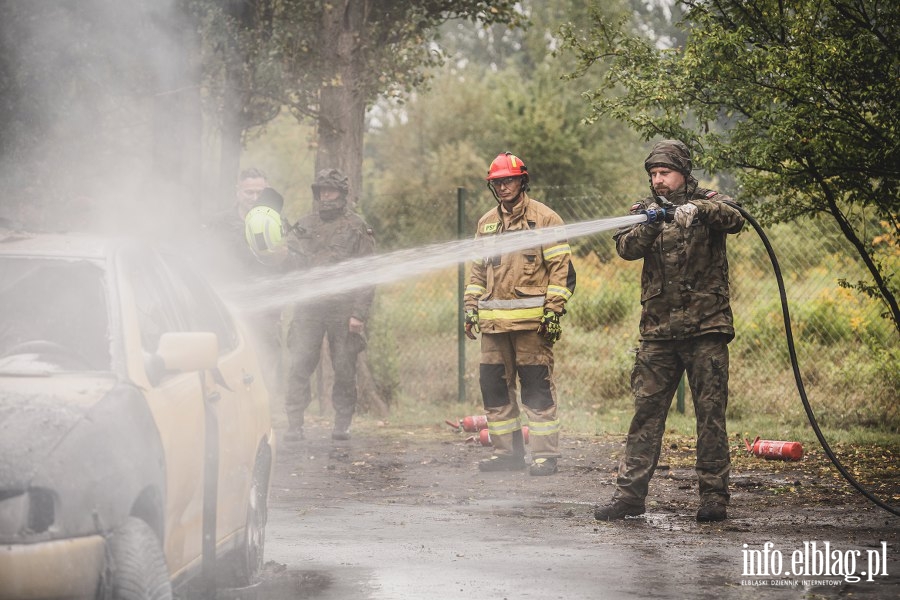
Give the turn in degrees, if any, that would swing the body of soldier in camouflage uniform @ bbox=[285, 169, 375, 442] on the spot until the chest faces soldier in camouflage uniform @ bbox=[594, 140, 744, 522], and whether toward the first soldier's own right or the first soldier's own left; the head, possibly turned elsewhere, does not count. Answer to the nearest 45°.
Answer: approximately 45° to the first soldier's own left

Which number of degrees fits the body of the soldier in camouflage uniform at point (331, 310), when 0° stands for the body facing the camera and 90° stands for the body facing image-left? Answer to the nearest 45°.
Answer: approximately 0°

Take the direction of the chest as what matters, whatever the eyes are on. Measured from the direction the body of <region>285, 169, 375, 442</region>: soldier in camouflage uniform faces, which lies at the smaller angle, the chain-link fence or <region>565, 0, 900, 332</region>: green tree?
the green tree

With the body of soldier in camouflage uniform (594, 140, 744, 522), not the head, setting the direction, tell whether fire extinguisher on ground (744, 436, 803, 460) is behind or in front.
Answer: behind

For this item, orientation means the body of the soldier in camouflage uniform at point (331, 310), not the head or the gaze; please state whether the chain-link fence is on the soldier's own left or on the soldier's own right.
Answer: on the soldier's own left

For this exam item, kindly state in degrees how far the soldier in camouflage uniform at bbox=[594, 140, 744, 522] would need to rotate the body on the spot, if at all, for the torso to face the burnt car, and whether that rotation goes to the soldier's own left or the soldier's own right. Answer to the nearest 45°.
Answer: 0° — they already face it

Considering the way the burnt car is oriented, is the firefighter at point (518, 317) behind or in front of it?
behind

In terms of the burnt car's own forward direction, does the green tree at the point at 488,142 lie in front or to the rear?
to the rear

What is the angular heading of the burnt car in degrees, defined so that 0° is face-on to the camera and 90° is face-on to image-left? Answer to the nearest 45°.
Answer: approximately 45°

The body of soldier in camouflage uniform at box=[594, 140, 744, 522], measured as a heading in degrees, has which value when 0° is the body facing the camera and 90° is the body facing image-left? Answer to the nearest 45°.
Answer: approximately 45°
